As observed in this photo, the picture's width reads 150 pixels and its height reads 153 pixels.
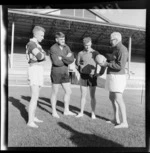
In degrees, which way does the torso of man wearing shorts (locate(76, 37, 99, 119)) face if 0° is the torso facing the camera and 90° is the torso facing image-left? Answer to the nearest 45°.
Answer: approximately 0°

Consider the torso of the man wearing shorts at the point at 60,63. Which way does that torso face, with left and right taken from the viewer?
facing the viewer and to the right of the viewer

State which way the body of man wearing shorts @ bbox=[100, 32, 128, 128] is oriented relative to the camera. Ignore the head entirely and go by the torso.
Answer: to the viewer's left

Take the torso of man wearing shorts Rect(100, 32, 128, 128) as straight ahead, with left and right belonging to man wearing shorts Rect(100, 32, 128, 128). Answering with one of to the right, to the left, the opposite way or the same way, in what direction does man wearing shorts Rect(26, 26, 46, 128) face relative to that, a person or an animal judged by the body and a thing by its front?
the opposite way

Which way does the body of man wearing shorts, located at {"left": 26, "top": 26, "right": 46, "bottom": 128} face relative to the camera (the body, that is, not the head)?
to the viewer's right

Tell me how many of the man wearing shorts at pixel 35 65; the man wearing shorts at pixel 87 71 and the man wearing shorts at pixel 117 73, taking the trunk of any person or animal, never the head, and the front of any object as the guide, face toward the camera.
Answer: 1

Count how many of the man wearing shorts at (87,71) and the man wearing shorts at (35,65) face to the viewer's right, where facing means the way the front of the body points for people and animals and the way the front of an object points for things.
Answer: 1
